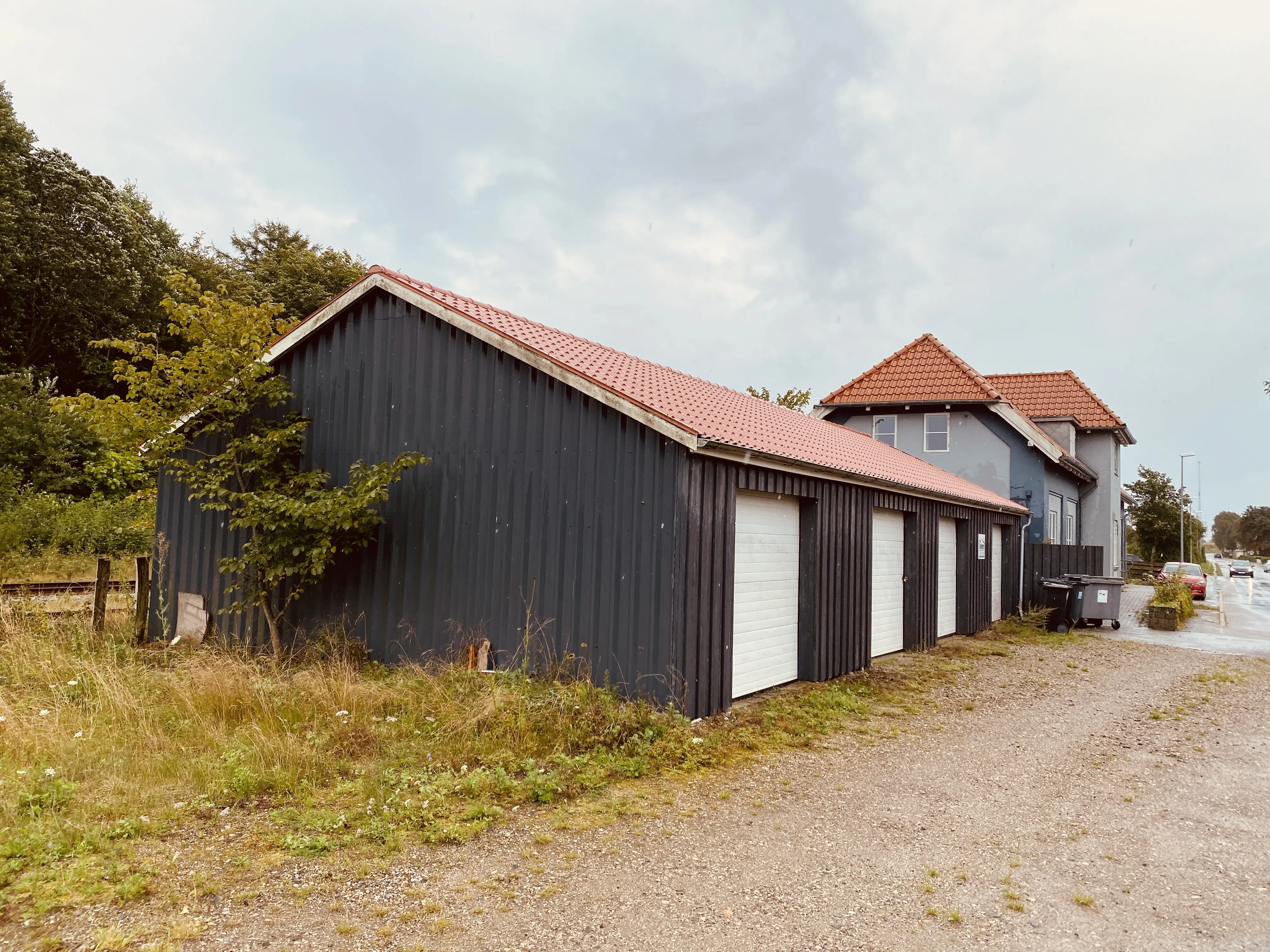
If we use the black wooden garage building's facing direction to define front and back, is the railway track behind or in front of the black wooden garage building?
behind

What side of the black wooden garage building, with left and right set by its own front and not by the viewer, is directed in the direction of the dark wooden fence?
left

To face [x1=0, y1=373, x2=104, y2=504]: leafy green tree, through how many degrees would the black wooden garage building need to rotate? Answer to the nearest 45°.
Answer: approximately 180°

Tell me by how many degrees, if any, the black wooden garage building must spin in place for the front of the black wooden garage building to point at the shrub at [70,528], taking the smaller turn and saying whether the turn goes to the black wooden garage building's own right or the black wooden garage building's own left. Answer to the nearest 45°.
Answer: approximately 180°

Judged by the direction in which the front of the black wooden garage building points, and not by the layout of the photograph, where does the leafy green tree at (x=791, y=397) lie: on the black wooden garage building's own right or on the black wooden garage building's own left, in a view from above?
on the black wooden garage building's own left

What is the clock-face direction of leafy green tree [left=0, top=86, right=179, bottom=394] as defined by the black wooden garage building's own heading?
The leafy green tree is roughly at 6 o'clock from the black wooden garage building.

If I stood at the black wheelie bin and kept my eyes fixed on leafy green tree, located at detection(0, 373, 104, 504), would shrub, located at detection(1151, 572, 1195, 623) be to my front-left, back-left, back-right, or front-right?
back-right

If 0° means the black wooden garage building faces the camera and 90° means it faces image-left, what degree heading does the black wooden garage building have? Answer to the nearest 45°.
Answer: approximately 315°

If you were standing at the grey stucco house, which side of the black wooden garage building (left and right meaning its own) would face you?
left

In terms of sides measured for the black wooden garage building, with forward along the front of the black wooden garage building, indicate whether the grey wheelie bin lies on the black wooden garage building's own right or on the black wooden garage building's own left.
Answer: on the black wooden garage building's own left
